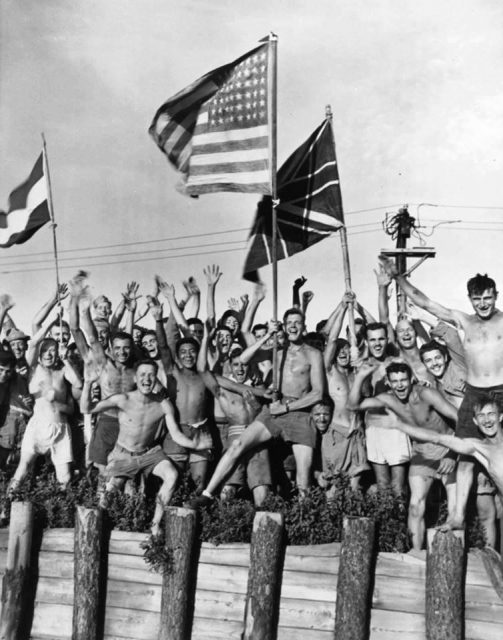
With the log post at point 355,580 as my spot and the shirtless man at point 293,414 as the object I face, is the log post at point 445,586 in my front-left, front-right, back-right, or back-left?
back-right

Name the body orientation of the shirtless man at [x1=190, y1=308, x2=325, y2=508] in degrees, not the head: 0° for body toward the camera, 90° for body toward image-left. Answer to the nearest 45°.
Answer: approximately 45°

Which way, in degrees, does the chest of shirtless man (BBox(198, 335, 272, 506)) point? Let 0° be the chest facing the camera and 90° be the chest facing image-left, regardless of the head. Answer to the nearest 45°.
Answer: approximately 0°

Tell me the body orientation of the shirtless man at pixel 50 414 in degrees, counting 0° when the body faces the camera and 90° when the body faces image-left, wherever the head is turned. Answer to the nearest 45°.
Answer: approximately 0°

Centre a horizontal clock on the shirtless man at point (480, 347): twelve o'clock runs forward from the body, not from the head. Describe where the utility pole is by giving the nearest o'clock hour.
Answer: The utility pole is roughly at 6 o'clock from the shirtless man.
